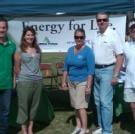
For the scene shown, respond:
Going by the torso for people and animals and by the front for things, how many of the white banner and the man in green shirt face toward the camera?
2

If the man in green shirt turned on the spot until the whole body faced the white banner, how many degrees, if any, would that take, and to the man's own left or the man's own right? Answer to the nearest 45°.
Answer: approximately 135° to the man's own left

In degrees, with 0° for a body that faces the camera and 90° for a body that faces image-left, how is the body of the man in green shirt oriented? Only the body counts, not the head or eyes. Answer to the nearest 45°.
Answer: approximately 0°

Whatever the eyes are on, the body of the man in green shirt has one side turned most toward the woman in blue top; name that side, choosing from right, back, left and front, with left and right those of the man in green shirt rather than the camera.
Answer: left

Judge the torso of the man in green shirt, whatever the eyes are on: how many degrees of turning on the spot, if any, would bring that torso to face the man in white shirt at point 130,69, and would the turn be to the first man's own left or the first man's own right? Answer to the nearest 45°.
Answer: approximately 90° to the first man's own left

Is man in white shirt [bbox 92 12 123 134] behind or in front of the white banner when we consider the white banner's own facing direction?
in front

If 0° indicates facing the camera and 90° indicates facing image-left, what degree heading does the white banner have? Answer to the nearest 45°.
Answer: approximately 0°

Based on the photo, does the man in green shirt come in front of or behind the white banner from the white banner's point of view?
in front
